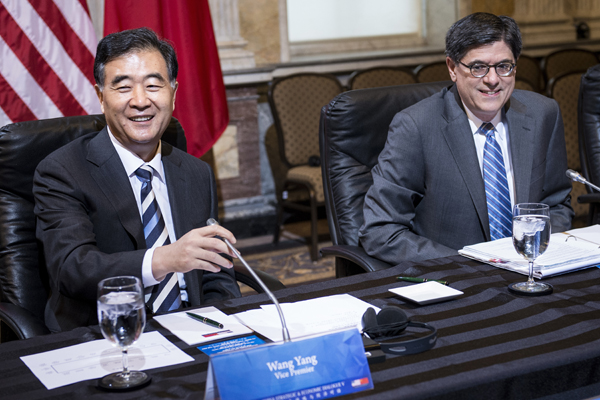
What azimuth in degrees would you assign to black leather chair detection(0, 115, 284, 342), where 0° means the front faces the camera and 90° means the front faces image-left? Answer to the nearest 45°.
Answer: approximately 315°

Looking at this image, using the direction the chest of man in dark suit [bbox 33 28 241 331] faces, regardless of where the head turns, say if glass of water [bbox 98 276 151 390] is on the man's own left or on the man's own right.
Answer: on the man's own right

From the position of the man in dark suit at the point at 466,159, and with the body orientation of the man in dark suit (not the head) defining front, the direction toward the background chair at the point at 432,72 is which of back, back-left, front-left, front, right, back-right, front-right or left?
back-left

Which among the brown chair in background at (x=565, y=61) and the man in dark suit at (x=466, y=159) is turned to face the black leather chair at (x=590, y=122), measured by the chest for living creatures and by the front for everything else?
the brown chair in background

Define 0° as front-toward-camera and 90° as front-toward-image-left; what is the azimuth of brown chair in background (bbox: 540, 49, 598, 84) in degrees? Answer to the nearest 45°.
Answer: approximately 0°

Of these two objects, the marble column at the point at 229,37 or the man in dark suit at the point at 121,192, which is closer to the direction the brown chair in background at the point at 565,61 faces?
the man in dark suit

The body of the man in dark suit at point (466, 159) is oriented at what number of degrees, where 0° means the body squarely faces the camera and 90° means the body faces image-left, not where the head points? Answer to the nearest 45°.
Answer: approximately 315°
